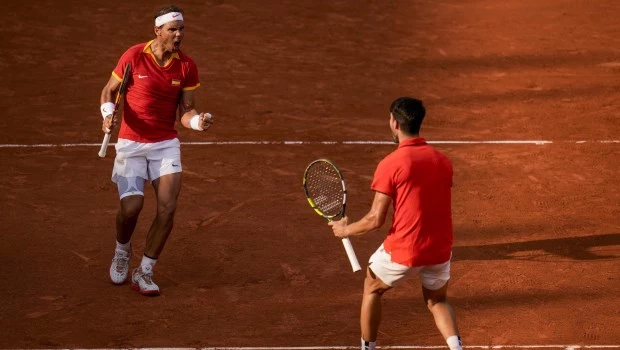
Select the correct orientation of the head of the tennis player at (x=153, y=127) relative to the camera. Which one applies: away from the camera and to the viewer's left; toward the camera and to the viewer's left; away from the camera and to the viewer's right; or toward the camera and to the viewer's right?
toward the camera and to the viewer's right

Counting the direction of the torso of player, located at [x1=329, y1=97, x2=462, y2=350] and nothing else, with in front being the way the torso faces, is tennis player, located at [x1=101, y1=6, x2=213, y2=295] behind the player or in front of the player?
in front

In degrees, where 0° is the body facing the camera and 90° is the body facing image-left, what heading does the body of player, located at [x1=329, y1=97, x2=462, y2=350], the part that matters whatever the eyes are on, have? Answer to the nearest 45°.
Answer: approximately 135°
